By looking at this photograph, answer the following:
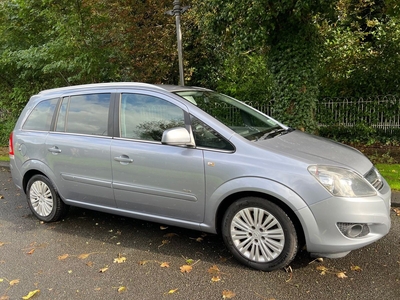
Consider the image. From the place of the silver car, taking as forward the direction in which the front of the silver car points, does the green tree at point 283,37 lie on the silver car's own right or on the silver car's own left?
on the silver car's own left

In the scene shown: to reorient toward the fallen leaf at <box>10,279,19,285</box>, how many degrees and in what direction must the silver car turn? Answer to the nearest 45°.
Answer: approximately 135° to its right

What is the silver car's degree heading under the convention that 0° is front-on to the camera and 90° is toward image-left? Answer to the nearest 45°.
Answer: approximately 315°
